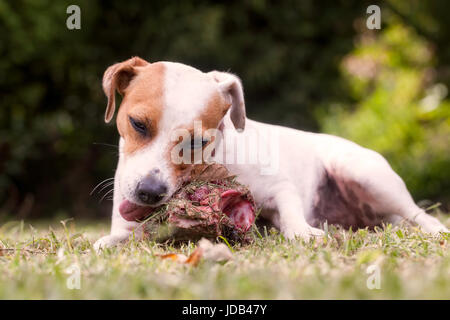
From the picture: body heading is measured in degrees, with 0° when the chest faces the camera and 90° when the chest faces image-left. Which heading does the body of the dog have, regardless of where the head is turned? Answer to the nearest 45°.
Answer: approximately 45°
